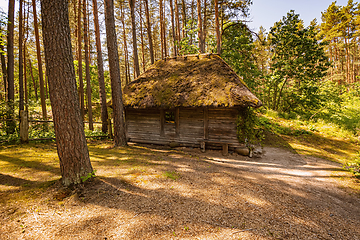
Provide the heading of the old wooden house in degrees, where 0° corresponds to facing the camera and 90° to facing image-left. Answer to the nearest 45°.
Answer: approximately 0°
